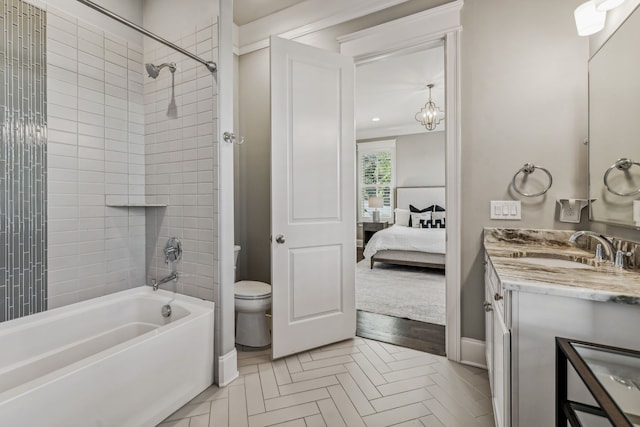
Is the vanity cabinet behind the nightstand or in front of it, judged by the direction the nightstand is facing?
in front

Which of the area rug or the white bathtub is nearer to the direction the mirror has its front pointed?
the white bathtub

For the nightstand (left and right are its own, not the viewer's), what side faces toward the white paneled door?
front

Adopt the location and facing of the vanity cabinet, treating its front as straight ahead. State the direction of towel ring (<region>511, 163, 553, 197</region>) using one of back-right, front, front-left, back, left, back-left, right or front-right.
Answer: right

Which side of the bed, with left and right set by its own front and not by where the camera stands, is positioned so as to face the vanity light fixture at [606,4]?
front

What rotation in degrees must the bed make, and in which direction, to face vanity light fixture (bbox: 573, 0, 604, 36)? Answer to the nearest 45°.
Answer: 0° — it already faces it

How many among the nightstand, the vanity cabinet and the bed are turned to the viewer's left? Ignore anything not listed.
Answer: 1

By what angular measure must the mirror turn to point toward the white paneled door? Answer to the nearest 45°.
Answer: approximately 45° to its right

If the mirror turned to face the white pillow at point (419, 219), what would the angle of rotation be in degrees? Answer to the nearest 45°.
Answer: approximately 90° to its right

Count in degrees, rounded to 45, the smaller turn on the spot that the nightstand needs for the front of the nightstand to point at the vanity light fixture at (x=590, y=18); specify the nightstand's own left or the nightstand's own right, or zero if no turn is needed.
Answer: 0° — it already faces it

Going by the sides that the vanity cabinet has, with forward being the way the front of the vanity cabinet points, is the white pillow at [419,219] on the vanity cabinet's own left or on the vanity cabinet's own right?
on the vanity cabinet's own right

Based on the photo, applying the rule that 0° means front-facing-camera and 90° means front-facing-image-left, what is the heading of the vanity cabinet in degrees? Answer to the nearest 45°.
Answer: approximately 90°
